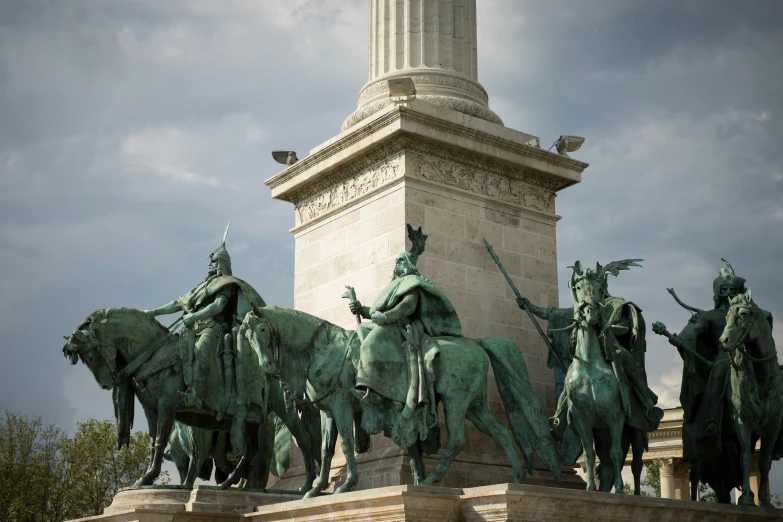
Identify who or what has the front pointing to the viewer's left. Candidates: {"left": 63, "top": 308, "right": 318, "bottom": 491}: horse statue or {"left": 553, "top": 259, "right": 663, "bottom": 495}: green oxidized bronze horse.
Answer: the horse statue

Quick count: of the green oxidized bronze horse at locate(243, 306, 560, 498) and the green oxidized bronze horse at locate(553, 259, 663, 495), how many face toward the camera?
1

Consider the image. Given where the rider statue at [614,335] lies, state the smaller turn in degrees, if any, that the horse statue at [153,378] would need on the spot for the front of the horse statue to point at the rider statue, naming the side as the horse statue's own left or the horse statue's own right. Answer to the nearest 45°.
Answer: approximately 180°

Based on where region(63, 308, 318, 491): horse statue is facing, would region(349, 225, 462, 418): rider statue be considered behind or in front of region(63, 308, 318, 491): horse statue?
behind

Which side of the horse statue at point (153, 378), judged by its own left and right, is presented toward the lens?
left

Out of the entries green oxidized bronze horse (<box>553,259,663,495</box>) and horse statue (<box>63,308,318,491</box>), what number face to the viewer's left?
1

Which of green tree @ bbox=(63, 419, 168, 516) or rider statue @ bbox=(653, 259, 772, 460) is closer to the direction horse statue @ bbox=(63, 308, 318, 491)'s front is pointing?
the green tree

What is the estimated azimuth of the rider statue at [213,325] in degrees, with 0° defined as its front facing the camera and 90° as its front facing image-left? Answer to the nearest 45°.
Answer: approximately 45°

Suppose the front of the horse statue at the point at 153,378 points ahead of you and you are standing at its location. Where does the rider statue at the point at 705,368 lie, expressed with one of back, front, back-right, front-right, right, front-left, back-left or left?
back

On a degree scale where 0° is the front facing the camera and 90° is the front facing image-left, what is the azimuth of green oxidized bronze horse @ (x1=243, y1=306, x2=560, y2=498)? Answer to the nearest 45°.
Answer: approximately 90°

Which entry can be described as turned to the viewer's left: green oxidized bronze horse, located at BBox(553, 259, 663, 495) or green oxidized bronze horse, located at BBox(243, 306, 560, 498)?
green oxidized bronze horse, located at BBox(243, 306, 560, 498)

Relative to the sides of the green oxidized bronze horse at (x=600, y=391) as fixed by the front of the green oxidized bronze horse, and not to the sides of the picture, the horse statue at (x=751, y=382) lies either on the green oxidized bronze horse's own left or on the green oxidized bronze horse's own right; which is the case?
on the green oxidized bronze horse's own left

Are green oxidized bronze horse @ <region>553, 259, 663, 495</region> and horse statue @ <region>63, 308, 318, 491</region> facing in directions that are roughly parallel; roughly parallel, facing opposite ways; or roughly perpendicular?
roughly perpendicular

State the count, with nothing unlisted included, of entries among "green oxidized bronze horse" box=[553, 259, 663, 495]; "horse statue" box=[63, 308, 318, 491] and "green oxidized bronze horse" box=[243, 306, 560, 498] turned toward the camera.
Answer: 1

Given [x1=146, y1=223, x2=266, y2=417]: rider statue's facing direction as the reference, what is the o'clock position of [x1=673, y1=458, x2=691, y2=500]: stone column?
The stone column is roughly at 6 o'clock from the rider statue.
